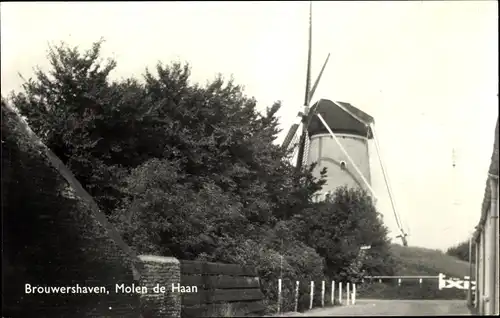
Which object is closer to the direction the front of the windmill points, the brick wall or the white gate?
the brick wall

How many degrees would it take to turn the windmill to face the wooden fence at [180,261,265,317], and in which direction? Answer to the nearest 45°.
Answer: approximately 45° to its left

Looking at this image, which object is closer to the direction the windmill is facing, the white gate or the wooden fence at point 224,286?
the wooden fence

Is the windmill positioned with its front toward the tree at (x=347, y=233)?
no

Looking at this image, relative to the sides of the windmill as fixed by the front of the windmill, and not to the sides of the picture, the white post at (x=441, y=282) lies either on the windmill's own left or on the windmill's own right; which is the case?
on the windmill's own left

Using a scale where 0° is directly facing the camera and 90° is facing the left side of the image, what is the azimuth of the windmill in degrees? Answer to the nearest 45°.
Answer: approximately 90°

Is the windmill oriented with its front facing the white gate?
no

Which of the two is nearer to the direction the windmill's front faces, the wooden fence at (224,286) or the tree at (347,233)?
the wooden fence
